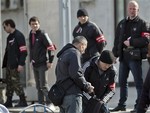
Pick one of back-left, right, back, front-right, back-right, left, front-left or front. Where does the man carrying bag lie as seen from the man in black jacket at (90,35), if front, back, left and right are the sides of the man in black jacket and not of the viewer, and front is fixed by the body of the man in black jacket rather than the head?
front-left

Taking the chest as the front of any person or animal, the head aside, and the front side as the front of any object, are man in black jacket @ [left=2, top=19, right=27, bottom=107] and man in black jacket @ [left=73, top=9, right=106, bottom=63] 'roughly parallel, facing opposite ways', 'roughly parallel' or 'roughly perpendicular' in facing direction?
roughly parallel

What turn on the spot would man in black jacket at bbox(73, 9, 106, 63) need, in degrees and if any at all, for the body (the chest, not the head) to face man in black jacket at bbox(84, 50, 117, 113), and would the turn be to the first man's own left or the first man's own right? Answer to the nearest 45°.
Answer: approximately 45° to the first man's own left

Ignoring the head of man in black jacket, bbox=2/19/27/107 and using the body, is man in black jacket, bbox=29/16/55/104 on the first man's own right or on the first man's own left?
on the first man's own left

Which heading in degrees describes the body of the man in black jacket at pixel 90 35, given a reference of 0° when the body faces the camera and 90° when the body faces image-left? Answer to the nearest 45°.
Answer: approximately 45°

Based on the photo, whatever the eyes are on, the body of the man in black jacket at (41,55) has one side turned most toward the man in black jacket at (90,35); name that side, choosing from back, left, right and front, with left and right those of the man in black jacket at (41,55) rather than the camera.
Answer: left

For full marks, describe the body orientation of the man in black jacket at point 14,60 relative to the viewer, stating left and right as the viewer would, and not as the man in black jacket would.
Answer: facing the viewer and to the left of the viewer
